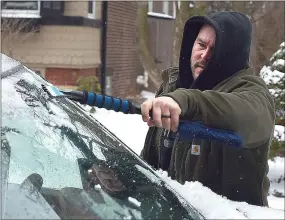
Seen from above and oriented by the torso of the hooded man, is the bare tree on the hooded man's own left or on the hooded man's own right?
on the hooded man's own right

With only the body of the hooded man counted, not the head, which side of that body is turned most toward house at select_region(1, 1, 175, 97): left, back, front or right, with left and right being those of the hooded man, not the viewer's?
right

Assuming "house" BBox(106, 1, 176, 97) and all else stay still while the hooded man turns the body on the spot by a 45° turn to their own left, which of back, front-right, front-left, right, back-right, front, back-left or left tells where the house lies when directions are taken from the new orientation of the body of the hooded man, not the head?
back

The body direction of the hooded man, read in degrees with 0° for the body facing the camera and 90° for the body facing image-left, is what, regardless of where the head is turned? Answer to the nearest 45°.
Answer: approximately 45°
